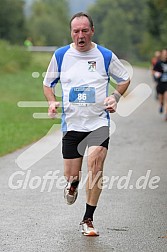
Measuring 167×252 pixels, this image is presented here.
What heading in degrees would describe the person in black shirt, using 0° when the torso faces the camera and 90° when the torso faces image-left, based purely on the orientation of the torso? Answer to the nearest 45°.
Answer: approximately 0°
